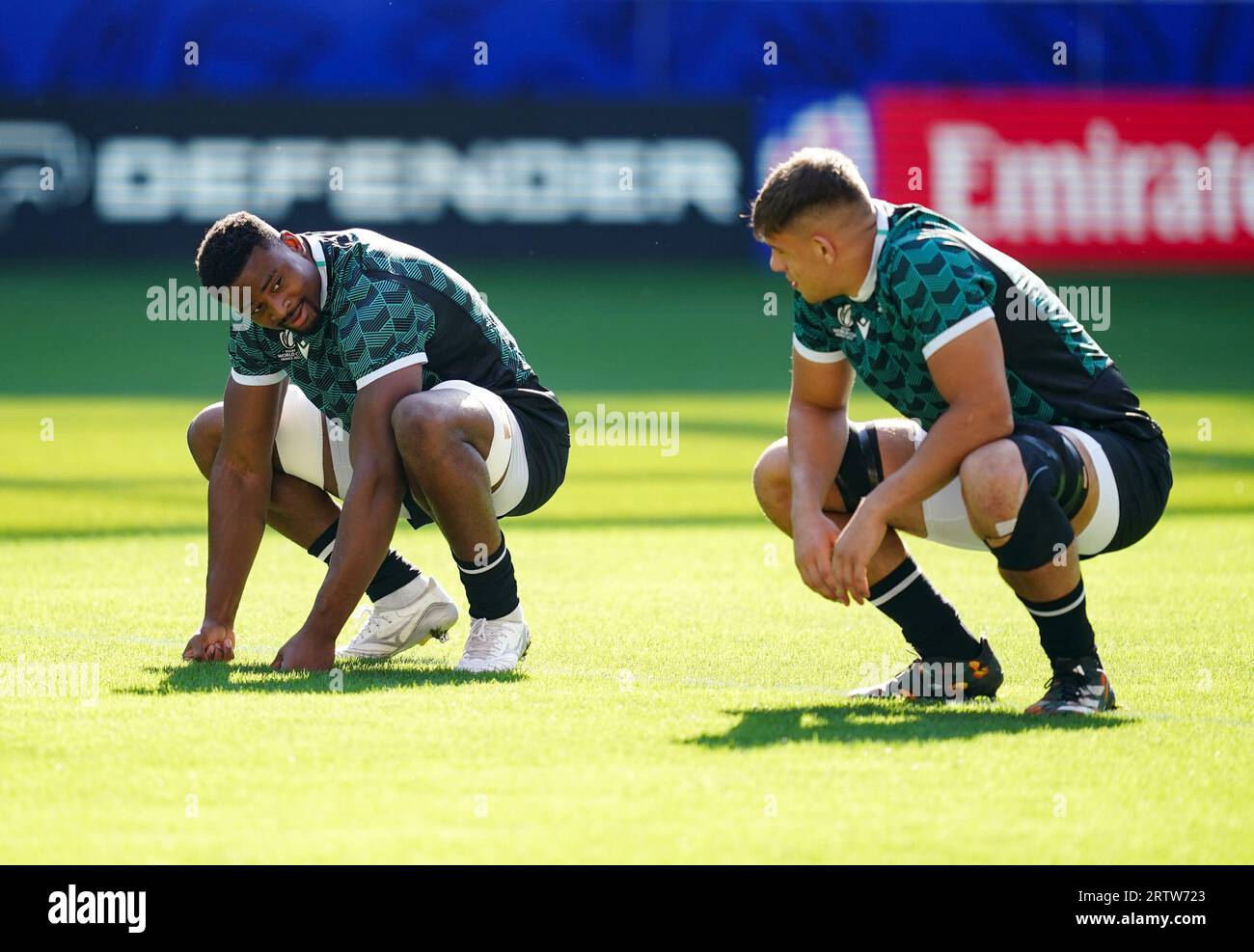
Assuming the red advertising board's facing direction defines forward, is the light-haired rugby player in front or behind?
in front

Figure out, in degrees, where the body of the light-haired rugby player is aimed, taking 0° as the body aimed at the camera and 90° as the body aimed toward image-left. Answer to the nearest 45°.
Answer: approximately 45°

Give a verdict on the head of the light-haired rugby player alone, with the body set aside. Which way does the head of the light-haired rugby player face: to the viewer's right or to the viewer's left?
to the viewer's left

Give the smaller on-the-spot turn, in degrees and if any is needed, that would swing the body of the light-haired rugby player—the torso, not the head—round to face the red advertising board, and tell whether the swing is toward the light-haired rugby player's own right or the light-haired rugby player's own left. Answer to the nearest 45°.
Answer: approximately 135° to the light-haired rugby player's own right

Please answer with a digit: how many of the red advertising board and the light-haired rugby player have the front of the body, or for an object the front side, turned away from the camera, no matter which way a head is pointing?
0

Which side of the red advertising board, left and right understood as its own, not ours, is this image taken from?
front
